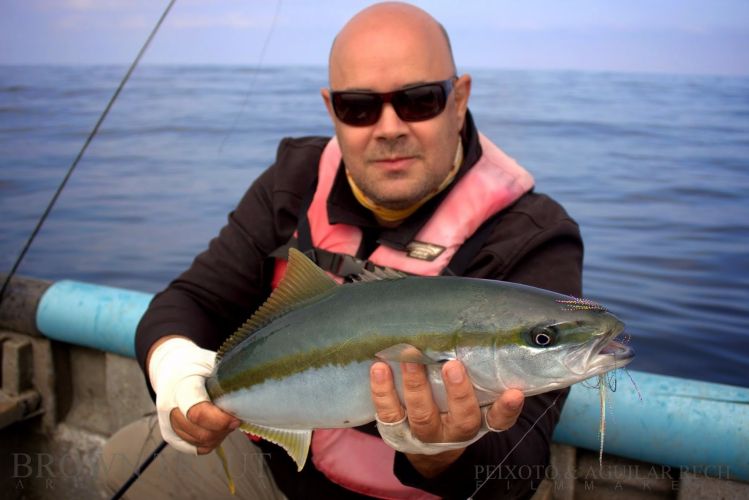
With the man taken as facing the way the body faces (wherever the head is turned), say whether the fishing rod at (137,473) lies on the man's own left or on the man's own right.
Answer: on the man's own right

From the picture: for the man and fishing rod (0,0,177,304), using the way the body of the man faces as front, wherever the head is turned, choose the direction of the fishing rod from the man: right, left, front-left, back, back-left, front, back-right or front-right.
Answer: back-right

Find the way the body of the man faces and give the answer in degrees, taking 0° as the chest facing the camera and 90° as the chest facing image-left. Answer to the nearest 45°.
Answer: approximately 0°
